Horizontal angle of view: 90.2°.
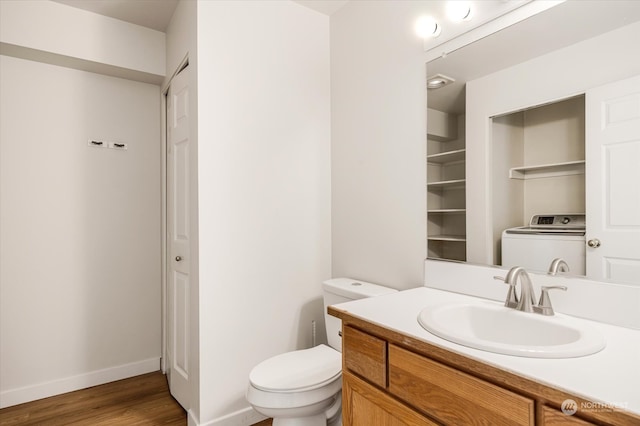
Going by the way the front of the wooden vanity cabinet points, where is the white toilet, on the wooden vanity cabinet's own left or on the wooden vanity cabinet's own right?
on the wooden vanity cabinet's own right

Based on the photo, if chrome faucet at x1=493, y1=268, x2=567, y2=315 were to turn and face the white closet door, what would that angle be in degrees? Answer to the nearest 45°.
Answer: approximately 45° to its right

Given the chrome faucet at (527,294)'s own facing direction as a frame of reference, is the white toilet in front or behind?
in front

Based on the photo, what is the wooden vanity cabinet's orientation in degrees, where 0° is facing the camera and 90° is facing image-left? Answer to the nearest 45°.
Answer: approximately 45°
